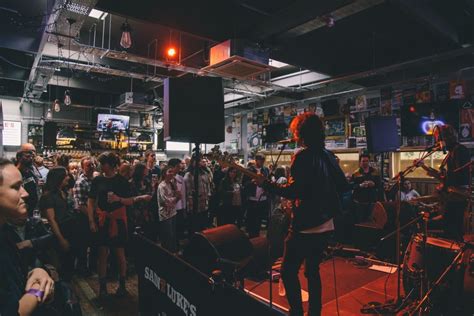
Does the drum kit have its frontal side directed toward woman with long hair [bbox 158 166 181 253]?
yes

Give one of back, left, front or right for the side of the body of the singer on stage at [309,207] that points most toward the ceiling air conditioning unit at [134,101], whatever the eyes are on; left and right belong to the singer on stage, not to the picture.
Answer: front

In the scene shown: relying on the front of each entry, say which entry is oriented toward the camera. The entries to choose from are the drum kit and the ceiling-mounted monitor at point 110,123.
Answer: the ceiling-mounted monitor

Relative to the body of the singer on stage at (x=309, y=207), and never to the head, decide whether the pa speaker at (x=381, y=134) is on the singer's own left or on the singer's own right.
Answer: on the singer's own right

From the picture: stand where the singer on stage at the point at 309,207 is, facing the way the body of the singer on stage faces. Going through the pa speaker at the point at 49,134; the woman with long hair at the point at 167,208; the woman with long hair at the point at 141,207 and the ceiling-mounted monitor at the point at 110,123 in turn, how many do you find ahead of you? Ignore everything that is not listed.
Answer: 4

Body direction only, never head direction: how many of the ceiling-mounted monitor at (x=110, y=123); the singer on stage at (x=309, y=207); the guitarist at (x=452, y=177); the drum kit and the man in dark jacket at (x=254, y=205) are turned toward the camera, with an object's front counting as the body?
2

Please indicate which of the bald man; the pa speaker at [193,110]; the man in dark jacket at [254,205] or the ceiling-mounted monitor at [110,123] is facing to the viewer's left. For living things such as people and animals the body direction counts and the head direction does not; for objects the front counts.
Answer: the pa speaker

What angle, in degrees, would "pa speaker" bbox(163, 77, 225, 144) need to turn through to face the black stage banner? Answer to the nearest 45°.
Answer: approximately 180°

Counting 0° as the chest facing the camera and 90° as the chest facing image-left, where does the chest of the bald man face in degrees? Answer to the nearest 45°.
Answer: approximately 315°

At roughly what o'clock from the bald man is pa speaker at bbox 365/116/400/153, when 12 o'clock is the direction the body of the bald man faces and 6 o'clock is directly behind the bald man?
The pa speaker is roughly at 11 o'clock from the bald man.

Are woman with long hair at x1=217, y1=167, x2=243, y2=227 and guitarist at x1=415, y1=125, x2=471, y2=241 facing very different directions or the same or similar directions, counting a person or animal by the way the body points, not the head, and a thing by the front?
very different directions

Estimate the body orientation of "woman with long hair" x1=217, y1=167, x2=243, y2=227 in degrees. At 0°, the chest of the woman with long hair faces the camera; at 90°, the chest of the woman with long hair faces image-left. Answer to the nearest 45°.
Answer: approximately 315°

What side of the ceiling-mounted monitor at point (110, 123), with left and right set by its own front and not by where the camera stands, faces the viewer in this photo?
front

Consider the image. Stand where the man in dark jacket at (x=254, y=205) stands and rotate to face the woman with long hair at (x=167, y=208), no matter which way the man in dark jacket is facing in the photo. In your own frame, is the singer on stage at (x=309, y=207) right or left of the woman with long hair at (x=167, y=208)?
left
